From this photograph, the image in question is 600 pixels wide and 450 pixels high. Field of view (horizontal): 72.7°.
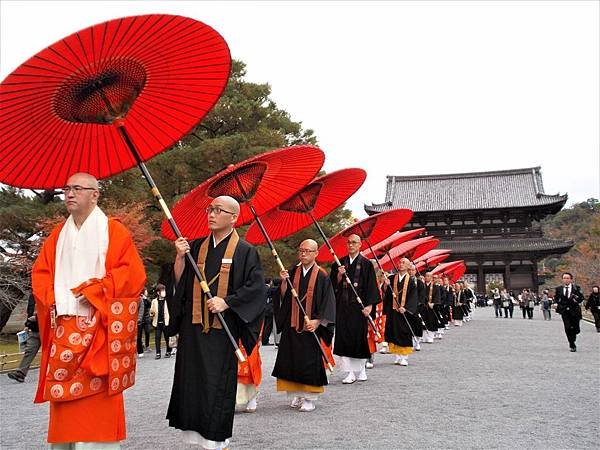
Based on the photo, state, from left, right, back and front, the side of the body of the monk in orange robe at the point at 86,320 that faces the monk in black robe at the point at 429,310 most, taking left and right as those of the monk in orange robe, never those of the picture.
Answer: back

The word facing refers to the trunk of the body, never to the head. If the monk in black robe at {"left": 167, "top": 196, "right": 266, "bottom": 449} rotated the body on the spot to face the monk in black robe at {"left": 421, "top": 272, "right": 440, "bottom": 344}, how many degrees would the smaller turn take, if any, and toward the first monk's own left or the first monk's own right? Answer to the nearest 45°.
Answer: approximately 180°

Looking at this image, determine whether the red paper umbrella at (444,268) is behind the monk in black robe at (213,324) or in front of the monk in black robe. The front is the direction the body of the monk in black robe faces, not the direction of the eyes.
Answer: behind

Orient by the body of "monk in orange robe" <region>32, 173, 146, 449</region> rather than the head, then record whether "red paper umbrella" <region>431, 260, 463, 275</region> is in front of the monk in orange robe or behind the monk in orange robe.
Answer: behind

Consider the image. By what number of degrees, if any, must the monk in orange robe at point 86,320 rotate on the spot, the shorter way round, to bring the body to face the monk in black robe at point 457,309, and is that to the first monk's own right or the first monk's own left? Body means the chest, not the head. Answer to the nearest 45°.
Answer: approximately 180°
